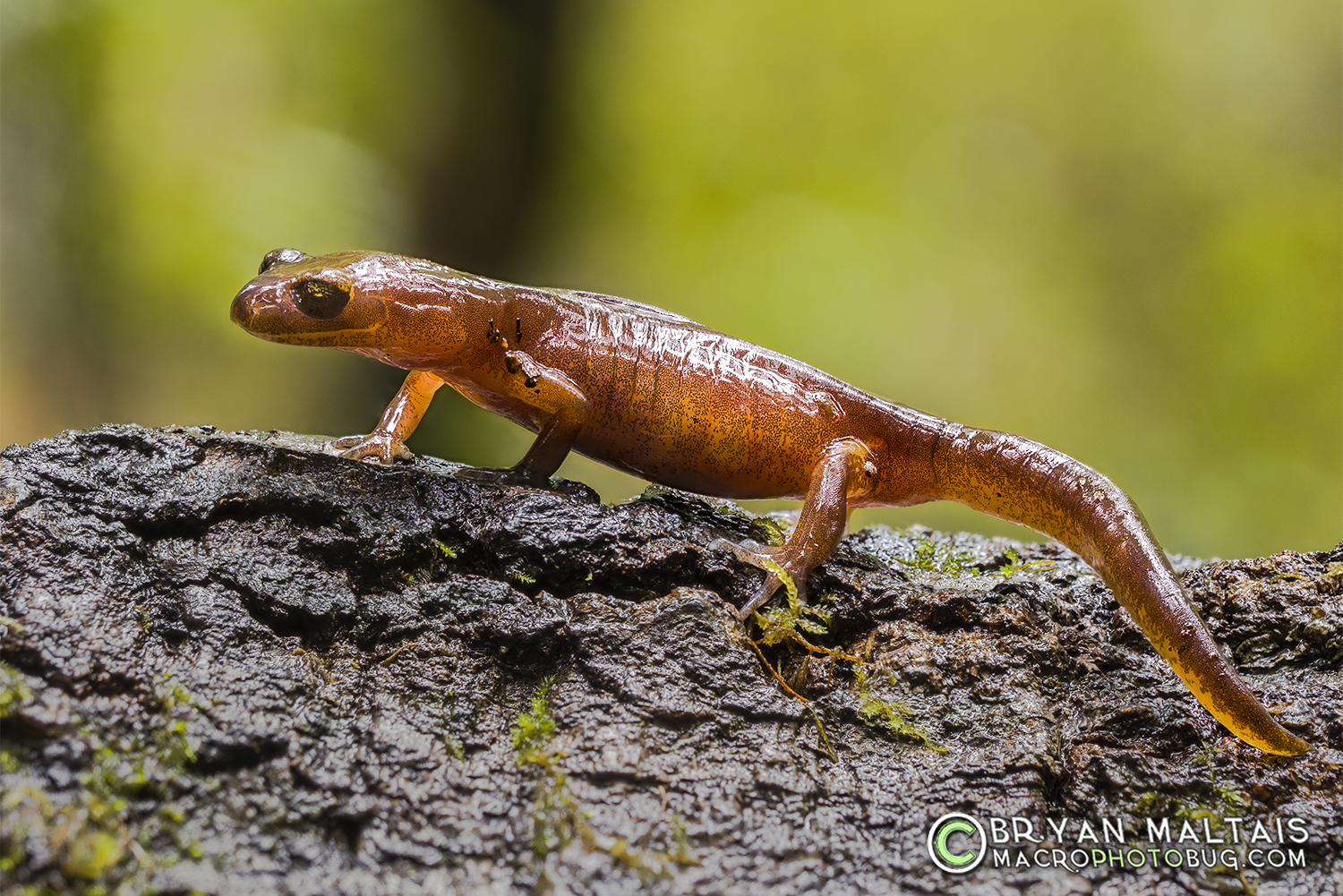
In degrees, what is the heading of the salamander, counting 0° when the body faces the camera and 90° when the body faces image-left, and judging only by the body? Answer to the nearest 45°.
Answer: approximately 90°

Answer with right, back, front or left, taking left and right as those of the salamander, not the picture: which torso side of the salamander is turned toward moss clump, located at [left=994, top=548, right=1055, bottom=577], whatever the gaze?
back
